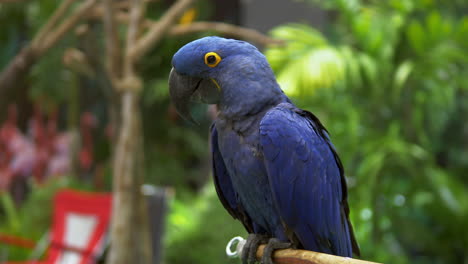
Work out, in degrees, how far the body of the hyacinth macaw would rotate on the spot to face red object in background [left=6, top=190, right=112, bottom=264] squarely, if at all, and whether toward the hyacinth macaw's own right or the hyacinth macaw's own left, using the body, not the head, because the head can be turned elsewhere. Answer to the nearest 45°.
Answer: approximately 90° to the hyacinth macaw's own right

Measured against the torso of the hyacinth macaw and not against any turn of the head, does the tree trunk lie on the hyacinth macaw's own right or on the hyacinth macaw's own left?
on the hyacinth macaw's own right

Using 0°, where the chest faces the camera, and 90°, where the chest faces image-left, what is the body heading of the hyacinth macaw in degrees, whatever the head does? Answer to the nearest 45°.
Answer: approximately 45°
